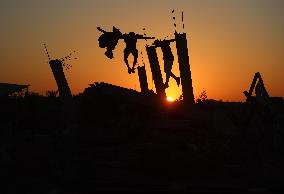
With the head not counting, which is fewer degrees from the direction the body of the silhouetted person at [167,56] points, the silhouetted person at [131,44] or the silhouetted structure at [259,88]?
the silhouetted person

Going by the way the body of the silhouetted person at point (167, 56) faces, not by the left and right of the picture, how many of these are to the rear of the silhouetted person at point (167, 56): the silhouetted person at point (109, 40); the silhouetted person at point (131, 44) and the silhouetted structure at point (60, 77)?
0

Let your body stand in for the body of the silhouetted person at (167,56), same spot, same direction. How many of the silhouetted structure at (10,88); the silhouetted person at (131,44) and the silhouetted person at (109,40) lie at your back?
0

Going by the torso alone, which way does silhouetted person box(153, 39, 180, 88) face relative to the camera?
to the viewer's left

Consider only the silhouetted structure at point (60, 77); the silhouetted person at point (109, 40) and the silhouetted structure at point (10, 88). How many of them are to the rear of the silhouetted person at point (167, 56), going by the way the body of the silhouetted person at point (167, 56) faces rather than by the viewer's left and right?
0

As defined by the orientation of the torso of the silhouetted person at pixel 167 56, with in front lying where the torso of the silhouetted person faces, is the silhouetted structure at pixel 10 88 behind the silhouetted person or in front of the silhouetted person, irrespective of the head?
in front
